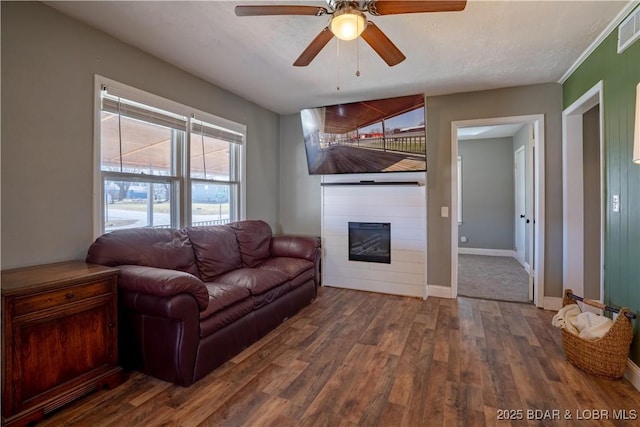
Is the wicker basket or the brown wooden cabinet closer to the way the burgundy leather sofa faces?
the wicker basket

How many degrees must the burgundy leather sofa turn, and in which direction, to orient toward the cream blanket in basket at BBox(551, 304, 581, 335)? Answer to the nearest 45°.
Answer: approximately 45° to its left

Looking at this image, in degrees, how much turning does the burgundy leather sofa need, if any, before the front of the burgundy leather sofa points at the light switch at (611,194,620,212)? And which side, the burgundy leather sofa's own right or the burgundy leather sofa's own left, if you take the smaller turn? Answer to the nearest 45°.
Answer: approximately 45° to the burgundy leather sofa's own left

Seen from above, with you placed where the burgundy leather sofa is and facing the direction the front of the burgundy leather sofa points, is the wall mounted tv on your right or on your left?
on your left

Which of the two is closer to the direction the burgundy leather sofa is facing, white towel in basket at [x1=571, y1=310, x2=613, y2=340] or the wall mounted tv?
the white towel in basket

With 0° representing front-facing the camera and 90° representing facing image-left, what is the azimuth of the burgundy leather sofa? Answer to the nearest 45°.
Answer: approximately 315°

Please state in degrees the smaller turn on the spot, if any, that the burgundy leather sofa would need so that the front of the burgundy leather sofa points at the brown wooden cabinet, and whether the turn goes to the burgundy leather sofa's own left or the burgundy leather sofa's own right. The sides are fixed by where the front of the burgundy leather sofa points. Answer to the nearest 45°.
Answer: approximately 90° to the burgundy leather sofa's own right

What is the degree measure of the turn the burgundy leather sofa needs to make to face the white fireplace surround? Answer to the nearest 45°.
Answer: approximately 90° to its left
